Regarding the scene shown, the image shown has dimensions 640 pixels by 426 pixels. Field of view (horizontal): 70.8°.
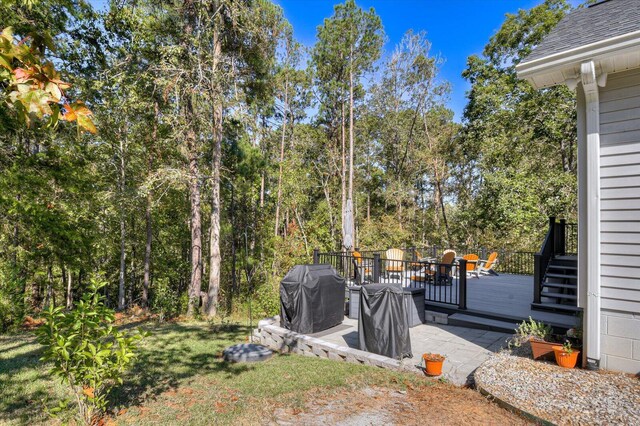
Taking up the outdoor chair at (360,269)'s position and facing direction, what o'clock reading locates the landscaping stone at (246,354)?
The landscaping stone is roughly at 4 o'clock from the outdoor chair.

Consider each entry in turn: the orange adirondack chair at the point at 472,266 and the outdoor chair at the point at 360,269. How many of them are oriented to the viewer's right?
1

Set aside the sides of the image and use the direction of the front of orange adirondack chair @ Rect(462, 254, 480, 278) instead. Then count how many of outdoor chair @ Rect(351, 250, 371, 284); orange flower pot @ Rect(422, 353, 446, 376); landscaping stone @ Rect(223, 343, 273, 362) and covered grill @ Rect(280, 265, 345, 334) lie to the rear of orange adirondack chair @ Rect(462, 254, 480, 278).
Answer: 0

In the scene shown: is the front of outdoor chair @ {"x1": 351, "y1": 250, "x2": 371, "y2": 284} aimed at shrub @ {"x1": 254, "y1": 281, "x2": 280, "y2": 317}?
no

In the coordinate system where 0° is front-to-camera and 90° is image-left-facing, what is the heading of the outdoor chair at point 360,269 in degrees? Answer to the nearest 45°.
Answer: approximately 270°

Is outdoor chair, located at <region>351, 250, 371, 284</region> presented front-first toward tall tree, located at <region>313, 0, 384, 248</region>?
no

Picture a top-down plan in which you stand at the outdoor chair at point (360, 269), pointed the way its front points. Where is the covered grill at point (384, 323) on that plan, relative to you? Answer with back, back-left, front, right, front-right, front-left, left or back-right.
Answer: right

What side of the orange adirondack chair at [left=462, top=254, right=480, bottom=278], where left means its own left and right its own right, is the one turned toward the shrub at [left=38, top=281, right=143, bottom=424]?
front

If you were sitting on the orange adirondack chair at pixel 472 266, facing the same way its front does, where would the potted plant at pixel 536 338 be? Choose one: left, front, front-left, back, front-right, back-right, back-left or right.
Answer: front

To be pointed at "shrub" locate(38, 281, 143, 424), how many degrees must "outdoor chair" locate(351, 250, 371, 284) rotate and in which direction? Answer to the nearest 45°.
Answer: approximately 90° to its right

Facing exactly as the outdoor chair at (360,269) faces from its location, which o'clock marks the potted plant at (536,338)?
The potted plant is roughly at 2 o'clock from the outdoor chair.
